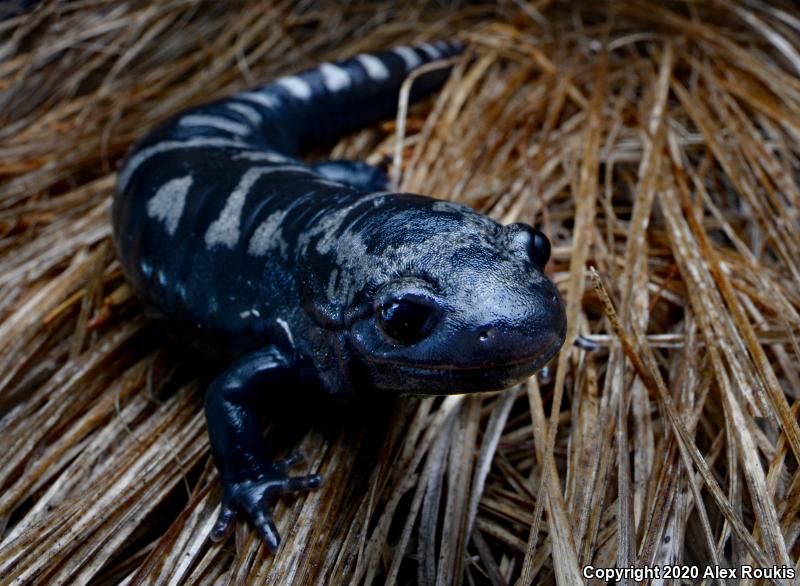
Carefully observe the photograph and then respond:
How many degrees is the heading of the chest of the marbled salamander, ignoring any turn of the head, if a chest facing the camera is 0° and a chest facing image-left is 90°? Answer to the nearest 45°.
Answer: approximately 315°
